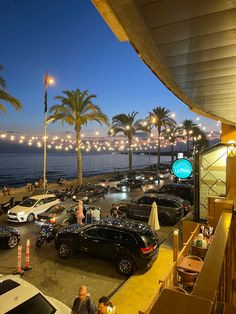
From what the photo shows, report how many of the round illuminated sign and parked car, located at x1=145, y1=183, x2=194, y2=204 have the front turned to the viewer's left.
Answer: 1

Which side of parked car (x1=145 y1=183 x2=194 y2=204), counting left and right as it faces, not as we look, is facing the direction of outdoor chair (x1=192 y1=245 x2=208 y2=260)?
left

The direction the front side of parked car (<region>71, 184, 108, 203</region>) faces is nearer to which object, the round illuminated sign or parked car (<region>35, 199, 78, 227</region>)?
the parked car

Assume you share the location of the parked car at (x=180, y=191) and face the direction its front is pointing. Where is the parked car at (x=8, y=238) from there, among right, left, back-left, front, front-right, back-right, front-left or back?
front-left

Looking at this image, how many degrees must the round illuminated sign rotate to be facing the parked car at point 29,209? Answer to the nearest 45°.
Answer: approximately 90° to its right

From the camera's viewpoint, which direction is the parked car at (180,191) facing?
to the viewer's left

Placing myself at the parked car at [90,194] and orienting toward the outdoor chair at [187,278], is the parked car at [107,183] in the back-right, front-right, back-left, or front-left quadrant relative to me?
back-left
